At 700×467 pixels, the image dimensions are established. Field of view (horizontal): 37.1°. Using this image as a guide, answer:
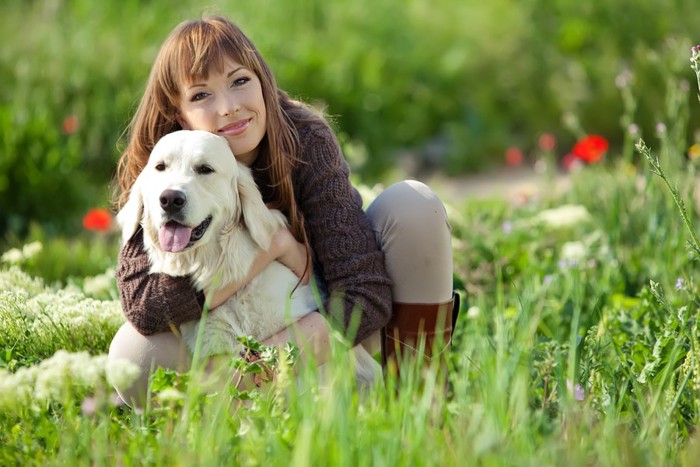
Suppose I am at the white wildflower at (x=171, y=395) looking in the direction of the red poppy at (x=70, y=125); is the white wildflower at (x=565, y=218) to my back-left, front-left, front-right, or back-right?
front-right

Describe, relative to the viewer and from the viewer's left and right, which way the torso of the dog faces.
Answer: facing the viewer and to the left of the viewer

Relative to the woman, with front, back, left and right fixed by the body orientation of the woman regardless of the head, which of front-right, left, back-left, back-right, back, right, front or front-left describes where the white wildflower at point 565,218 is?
back-left

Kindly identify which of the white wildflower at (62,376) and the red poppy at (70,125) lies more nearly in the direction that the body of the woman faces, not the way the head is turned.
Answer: the white wildflower

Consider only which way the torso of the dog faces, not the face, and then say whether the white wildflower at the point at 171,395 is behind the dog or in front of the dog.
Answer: in front

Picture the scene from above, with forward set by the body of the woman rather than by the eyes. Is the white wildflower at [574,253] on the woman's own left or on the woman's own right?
on the woman's own left

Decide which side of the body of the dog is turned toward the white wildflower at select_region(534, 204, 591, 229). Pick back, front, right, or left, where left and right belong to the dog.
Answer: back

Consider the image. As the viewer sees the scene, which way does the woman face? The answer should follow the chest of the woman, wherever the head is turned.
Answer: toward the camera

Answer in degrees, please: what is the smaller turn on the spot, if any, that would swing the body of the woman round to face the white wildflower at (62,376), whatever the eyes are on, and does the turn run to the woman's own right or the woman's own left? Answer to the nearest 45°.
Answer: approximately 45° to the woman's own right

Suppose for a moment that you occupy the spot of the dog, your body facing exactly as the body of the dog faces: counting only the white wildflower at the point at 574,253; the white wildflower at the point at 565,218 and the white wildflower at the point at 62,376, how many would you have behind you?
2

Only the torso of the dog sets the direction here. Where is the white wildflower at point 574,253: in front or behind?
behind

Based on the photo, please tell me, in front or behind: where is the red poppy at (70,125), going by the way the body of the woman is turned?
behind

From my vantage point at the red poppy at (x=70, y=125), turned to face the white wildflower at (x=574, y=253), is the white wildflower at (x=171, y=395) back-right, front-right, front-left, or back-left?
front-right
